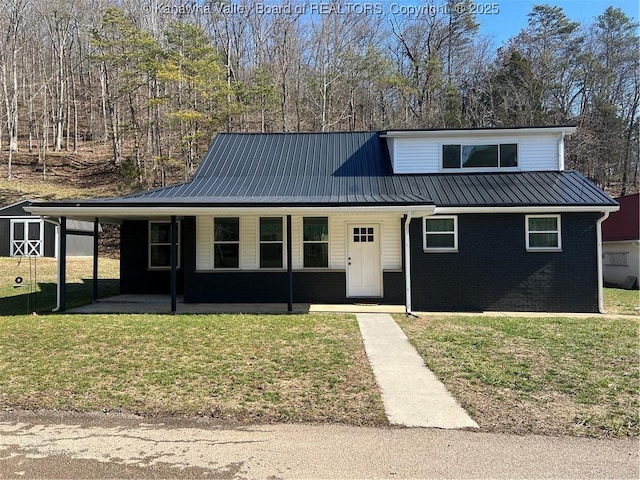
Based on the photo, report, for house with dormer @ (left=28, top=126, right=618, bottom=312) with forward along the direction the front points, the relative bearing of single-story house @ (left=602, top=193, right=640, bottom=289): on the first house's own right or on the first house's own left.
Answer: on the first house's own left

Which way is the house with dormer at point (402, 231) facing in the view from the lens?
facing the viewer
